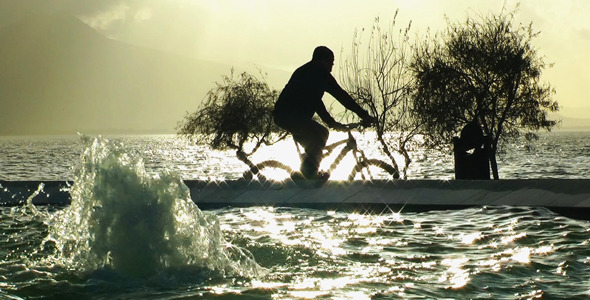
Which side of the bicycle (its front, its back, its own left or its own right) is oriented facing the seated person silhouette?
front

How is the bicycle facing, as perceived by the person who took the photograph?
facing to the right of the viewer

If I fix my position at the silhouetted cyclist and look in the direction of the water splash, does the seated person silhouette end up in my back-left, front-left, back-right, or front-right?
back-left

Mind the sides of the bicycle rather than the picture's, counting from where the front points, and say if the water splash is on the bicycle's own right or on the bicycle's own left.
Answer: on the bicycle's own right

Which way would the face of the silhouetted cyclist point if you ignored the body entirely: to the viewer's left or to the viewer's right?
to the viewer's right

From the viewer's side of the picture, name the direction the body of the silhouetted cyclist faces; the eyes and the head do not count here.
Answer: to the viewer's right

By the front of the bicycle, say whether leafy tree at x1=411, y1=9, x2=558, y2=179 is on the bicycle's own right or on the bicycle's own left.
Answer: on the bicycle's own left

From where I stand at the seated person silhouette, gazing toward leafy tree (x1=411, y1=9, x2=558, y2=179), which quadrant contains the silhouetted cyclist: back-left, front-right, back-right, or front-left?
back-left

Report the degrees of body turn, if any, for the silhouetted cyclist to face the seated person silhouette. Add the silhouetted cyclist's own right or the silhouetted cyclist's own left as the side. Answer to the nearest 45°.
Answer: approximately 45° to the silhouetted cyclist's own left

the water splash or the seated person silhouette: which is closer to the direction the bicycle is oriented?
the seated person silhouette

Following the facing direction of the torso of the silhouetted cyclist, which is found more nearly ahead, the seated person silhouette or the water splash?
the seated person silhouette
